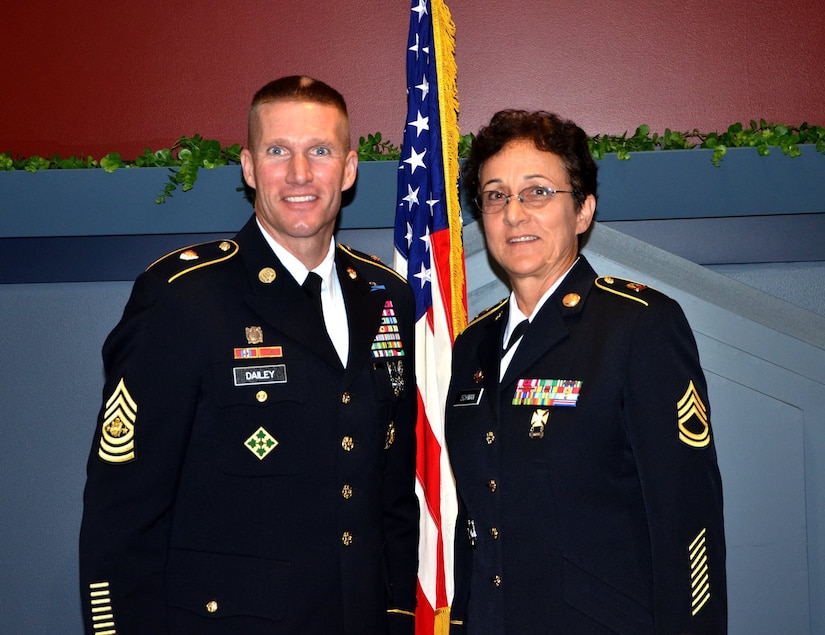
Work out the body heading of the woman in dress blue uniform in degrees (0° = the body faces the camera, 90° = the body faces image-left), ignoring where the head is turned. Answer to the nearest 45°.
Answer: approximately 45°

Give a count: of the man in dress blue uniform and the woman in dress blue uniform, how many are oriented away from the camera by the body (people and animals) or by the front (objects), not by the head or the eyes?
0

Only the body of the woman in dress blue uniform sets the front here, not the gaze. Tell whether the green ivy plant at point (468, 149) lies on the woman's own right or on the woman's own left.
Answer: on the woman's own right

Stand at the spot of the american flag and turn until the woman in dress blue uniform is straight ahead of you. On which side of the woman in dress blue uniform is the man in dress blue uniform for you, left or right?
right

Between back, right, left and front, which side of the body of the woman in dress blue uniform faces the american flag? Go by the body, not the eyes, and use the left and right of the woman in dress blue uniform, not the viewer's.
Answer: right

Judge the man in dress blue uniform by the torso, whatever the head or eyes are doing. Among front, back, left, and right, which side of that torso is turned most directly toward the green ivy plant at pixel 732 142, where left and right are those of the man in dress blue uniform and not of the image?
left

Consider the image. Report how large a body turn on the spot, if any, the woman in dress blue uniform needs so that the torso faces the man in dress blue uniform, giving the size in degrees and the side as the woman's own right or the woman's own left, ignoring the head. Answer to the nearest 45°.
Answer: approximately 45° to the woman's own right

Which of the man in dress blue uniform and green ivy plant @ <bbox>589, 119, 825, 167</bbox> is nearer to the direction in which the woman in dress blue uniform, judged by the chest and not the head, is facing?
the man in dress blue uniform
